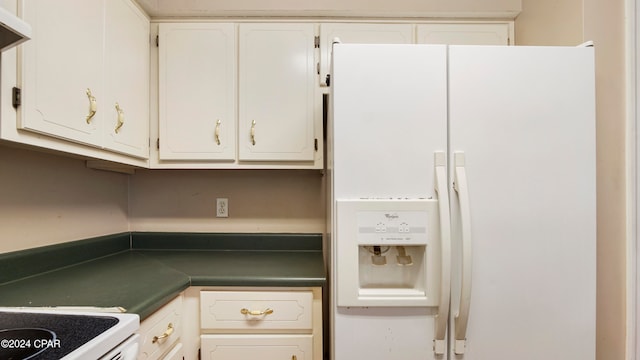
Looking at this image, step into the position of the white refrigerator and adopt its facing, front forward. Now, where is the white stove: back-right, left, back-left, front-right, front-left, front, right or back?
front-right

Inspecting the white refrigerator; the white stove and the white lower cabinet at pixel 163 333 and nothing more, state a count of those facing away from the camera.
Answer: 0

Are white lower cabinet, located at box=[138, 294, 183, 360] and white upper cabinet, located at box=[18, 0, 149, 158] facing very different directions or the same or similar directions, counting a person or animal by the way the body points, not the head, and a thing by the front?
same or similar directions

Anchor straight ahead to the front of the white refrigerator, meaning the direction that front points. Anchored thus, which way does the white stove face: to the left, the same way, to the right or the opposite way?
to the left

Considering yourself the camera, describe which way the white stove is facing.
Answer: facing the viewer and to the right of the viewer

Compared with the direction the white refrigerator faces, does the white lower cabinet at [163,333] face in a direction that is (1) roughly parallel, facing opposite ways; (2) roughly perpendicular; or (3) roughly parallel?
roughly perpendicular

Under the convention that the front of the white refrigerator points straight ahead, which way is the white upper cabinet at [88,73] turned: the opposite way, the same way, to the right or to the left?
to the left

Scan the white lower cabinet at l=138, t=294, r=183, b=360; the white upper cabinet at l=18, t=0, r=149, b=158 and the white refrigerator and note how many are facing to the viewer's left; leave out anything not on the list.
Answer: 0

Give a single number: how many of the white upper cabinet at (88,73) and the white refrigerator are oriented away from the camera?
0

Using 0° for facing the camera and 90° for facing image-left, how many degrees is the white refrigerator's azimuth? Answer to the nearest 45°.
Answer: approximately 0°

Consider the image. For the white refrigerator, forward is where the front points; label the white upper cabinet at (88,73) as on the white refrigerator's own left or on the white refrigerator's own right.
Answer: on the white refrigerator's own right

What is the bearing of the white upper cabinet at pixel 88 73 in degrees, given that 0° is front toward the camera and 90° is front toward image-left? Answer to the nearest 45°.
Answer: approximately 315°
